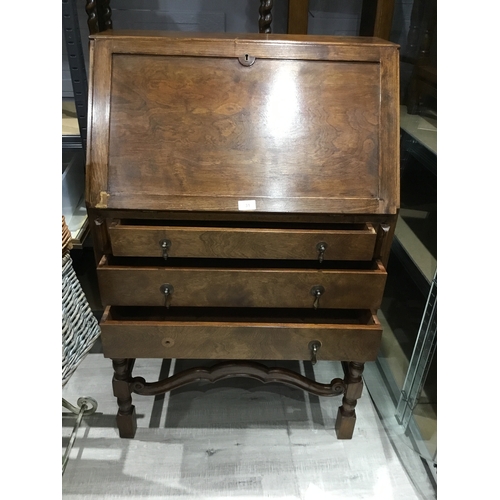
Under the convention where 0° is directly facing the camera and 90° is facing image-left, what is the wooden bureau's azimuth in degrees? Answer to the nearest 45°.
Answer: approximately 0°
